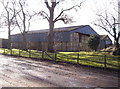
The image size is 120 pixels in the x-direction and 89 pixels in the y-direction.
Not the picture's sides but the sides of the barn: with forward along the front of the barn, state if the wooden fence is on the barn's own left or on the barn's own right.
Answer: on the barn's own right

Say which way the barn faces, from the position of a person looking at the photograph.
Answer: facing the viewer and to the right of the viewer
